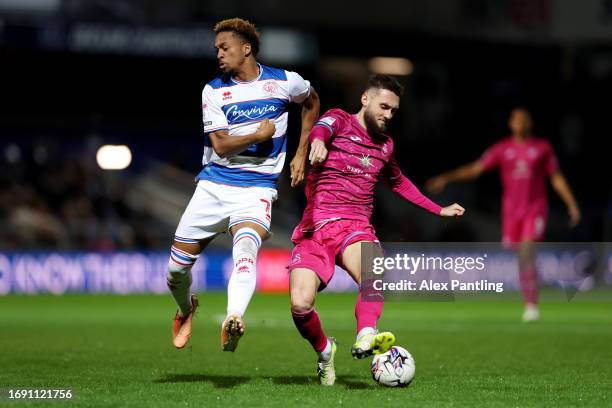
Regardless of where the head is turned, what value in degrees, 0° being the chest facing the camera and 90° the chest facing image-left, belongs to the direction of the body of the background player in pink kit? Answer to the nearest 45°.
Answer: approximately 0°

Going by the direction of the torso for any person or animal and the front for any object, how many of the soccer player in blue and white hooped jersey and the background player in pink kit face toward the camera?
2

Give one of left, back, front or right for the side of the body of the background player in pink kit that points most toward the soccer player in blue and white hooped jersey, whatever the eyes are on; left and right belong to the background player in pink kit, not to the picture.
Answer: front

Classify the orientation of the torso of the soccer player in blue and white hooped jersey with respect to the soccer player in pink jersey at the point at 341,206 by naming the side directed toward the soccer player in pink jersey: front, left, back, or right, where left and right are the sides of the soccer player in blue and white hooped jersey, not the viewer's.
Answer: left

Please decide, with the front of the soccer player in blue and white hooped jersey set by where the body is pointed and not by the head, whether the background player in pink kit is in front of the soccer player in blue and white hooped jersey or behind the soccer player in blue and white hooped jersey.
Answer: behind

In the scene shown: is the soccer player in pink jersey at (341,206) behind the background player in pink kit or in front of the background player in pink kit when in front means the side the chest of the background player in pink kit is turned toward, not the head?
in front
